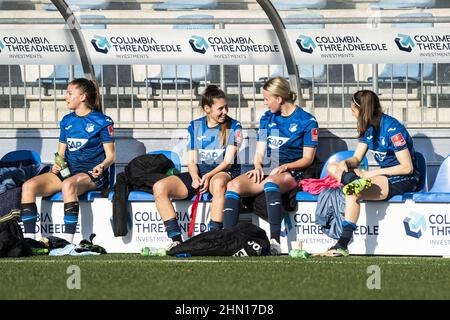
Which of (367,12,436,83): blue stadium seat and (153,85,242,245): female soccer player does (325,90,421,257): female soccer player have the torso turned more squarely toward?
the female soccer player

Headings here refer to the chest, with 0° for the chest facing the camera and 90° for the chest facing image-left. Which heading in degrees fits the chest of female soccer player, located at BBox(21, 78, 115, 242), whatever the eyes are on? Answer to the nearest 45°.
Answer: approximately 45°

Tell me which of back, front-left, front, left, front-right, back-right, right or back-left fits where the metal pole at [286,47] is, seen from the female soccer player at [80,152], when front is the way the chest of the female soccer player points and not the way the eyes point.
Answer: back-left

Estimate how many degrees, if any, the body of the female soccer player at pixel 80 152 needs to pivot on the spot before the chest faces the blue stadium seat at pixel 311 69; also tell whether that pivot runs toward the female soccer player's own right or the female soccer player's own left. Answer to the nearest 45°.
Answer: approximately 135° to the female soccer player's own left

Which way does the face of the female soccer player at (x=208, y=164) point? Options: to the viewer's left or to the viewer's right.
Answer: to the viewer's right

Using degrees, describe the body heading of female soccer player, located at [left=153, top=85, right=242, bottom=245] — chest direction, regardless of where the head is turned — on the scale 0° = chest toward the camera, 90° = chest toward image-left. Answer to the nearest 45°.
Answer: approximately 45°

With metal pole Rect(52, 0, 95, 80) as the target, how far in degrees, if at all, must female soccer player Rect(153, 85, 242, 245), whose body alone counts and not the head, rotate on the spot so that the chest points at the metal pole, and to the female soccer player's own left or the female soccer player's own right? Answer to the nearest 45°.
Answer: approximately 90° to the female soccer player's own right

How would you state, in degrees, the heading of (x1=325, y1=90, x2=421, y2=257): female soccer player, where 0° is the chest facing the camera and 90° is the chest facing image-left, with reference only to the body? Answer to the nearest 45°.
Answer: approximately 45°

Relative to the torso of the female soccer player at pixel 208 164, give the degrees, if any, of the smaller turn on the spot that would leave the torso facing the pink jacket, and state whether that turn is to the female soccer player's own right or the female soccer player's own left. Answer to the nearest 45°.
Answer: approximately 135° to the female soccer player's own left

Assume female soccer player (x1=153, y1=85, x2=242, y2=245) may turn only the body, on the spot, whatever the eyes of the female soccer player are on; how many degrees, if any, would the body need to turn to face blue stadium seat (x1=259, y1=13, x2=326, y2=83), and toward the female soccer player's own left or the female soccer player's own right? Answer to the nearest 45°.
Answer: approximately 180°

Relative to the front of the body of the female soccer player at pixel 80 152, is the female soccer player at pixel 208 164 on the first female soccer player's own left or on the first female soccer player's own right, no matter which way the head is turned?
on the first female soccer player's own left

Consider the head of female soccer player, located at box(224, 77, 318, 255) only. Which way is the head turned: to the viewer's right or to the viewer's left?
to the viewer's left
